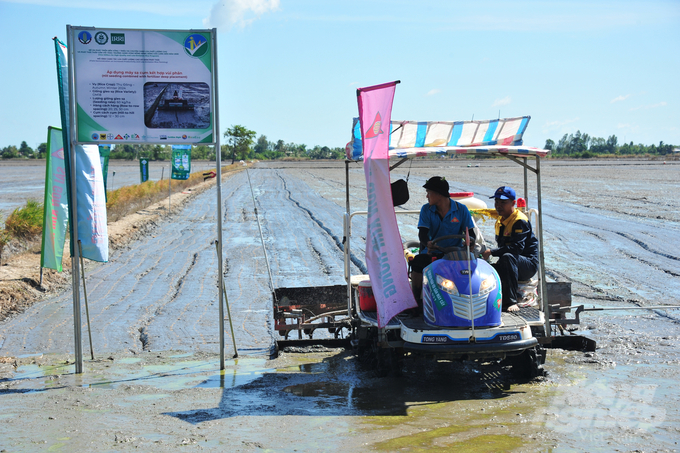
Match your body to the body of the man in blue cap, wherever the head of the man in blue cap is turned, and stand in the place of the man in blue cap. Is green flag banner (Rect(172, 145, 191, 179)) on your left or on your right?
on your right

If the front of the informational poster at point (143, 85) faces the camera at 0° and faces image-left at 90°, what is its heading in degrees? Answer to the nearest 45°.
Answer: approximately 0°

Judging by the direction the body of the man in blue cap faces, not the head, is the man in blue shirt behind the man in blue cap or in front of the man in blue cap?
in front

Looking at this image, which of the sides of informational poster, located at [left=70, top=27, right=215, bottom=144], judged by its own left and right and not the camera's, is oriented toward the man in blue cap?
left

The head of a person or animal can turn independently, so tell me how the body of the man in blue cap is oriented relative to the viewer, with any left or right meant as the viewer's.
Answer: facing the viewer and to the left of the viewer

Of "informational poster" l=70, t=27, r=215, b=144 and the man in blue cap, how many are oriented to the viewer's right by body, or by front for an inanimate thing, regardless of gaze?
0

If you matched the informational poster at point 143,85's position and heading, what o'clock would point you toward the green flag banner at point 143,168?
The green flag banner is roughly at 6 o'clock from the informational poster.

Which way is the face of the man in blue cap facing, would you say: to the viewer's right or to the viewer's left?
to the viewer's left
